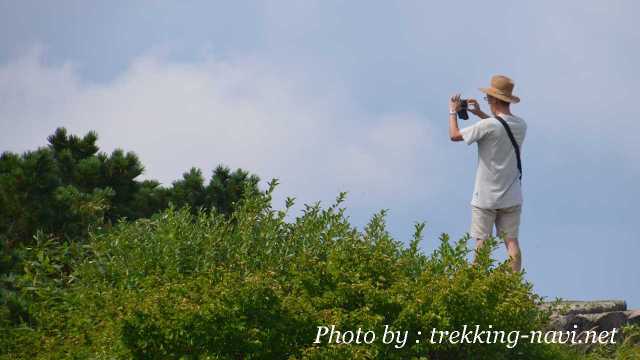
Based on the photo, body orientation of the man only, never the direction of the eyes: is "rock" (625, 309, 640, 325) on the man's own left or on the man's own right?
on the man's own right

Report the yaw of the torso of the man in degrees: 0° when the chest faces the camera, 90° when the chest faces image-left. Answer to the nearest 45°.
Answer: approximately 135°

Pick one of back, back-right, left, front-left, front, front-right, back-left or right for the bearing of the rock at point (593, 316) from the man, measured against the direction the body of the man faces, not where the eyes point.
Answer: right

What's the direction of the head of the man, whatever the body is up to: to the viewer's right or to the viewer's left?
to the viewer's left
